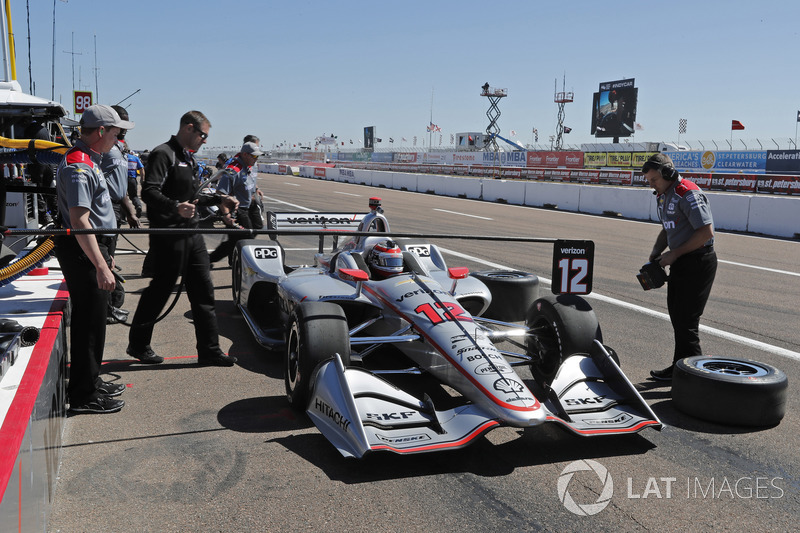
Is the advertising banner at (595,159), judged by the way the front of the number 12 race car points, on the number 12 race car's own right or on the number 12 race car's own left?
on the number 12 race car's own left

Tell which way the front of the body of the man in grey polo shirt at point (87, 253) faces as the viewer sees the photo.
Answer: to the viewer's right

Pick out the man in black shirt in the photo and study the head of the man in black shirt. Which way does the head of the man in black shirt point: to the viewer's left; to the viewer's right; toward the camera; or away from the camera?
to the viewer's right

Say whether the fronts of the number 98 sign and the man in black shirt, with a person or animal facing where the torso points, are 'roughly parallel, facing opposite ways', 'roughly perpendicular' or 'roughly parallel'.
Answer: roughly perpendicular

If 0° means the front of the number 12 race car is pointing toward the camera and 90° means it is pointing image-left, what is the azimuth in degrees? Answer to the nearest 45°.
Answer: approximately 315°

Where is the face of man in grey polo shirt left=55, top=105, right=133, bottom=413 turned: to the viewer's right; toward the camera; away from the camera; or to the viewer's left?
to the viewer's right

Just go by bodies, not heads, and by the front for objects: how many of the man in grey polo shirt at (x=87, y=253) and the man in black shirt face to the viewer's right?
2

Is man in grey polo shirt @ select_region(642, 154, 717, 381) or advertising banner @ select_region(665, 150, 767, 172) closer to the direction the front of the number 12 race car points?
the man in grey polo shirt

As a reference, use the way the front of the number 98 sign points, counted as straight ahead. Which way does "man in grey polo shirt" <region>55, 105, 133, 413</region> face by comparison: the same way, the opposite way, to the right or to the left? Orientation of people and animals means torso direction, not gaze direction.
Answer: to the left

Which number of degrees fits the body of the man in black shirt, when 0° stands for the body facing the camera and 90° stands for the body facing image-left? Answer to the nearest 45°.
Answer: approximately 270°

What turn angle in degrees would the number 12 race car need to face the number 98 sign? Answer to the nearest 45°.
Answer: approximately 180°
